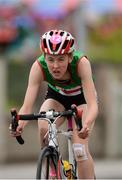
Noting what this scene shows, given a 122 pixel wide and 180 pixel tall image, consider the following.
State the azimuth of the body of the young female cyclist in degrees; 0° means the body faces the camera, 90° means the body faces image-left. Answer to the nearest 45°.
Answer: approximately 0°
